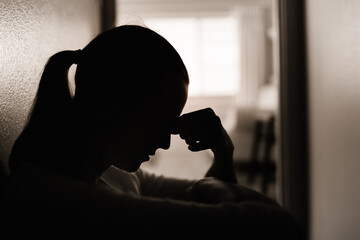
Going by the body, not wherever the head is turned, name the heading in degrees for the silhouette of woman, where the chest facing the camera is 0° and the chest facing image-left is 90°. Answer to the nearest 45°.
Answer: approximately 270°
